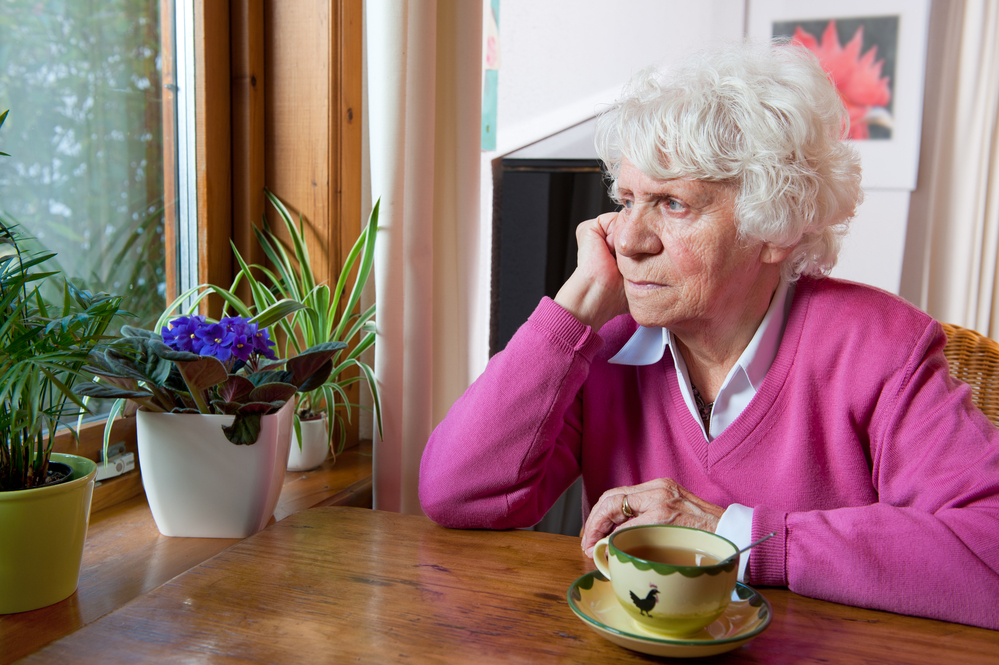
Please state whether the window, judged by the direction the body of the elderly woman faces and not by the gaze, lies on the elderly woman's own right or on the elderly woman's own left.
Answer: on the elderly woman's own right

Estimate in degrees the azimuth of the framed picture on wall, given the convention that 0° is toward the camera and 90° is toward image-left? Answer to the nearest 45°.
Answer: approximately 0°

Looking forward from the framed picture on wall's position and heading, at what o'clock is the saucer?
The saucer is roughly at 12 o'clock from the framed picture on wall.
